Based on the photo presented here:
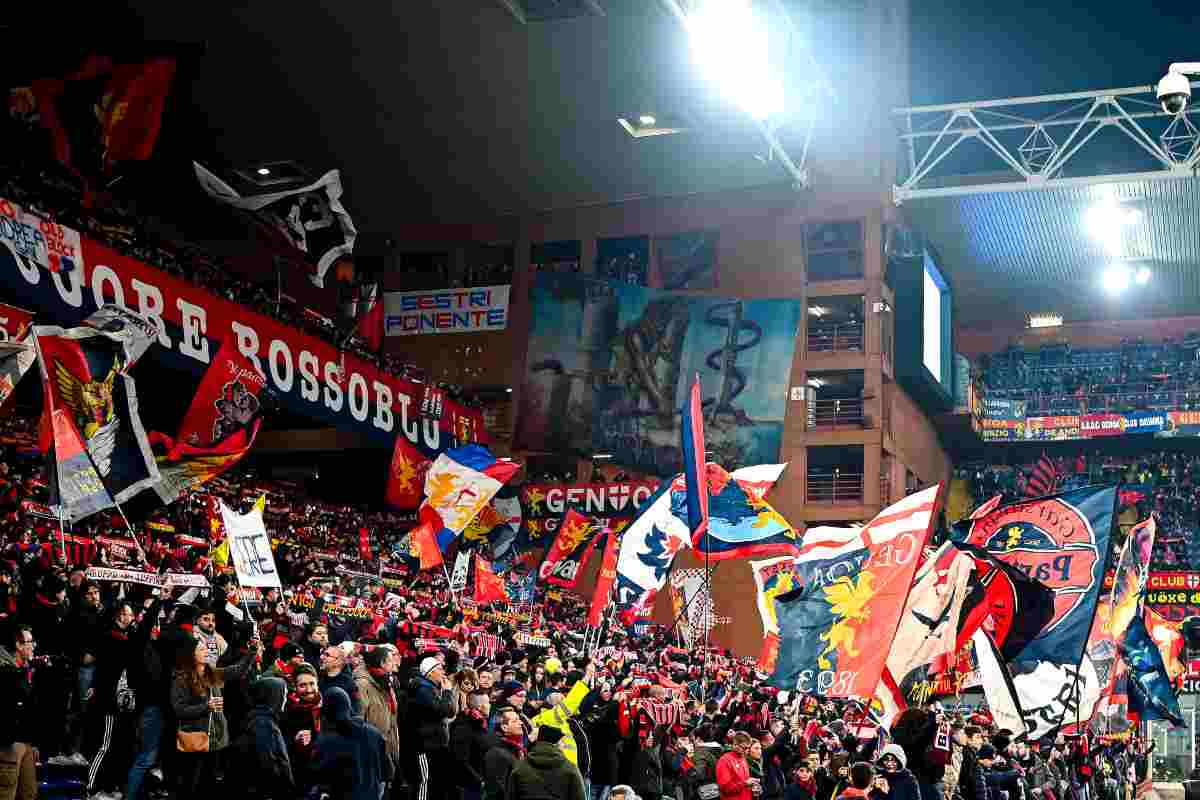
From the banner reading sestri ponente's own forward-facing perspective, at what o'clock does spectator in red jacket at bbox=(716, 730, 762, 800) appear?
The spectator in red jacket is roughly at 12 o'clock from the banner reading sestri ponente.

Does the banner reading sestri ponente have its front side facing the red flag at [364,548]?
yes

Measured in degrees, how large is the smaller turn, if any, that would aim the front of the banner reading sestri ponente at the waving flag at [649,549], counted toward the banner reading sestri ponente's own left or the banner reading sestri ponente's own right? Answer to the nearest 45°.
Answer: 0° — it already faces it
